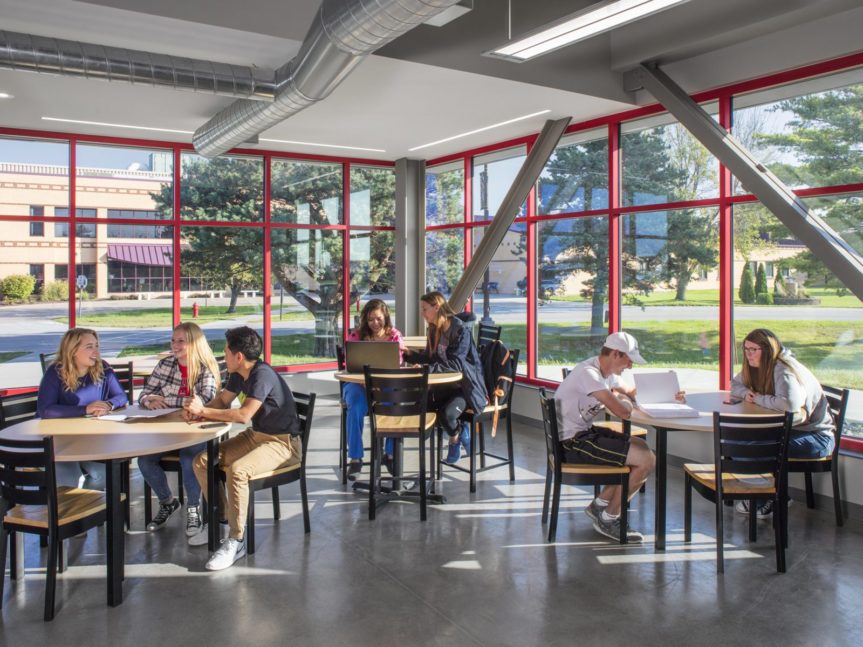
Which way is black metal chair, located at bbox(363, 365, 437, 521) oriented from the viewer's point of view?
away from the camera

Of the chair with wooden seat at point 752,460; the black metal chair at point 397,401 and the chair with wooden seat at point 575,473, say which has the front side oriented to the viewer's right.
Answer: the chair with wooden seat at point 575,473

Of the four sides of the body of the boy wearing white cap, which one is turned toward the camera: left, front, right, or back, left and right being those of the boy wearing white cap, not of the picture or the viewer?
right

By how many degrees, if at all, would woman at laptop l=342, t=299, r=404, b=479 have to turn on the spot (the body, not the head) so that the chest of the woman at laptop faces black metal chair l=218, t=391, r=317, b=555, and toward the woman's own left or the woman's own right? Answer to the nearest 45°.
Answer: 0° — they already face it

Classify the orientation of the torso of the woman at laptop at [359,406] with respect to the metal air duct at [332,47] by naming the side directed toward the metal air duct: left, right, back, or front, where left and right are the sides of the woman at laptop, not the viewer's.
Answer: front

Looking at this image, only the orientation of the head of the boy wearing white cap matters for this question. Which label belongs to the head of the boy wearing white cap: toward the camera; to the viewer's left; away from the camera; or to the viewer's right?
to the viewer's right

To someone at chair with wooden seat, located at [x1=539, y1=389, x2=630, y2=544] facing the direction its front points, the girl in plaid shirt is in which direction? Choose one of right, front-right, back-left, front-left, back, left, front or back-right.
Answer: back

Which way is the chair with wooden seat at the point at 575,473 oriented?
to the viewer's right

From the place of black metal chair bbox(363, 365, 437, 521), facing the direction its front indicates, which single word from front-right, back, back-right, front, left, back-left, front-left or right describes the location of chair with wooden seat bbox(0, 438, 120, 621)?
back-left

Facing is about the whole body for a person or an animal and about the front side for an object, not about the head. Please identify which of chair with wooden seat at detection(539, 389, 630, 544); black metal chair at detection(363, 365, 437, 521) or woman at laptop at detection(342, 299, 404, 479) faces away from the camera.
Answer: the black metal chair

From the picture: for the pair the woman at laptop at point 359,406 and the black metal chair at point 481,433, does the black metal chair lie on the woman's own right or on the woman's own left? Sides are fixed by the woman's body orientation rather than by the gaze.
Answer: on the woman's own left

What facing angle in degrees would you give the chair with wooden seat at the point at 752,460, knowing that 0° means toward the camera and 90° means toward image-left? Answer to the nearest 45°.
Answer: approximately 135°

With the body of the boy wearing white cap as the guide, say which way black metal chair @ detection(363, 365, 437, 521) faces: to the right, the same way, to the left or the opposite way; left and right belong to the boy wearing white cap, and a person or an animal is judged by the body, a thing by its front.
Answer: to the left

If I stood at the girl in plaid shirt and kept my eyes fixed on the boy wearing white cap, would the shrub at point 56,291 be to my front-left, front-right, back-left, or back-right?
back-left
